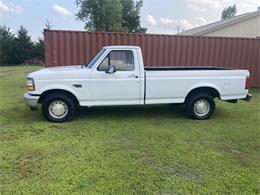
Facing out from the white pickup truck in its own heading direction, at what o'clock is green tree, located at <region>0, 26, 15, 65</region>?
The green tree is roughly at 2 o'clock from the white pickup truck.

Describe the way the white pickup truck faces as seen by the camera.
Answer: facing to the left of the viewer

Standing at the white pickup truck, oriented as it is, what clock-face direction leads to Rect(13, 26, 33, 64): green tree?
The green tree is roughly at 2 o'clock from the white pickup truck.

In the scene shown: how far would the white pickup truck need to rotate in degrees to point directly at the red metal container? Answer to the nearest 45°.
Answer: approximately 90° to its right

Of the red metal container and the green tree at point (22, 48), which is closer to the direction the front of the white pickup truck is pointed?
the green tree

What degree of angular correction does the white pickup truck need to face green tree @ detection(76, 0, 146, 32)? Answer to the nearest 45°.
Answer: approximately 90° to its right
